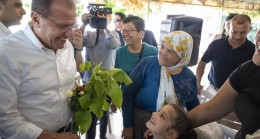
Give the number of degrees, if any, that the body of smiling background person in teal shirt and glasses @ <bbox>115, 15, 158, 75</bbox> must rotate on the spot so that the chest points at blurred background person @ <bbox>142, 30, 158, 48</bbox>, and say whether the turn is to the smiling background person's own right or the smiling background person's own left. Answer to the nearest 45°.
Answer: approximately 135° to the smiling background person's own right

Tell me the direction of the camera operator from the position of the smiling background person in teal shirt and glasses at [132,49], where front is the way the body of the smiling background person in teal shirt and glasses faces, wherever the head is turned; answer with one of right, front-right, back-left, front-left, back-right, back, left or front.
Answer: right

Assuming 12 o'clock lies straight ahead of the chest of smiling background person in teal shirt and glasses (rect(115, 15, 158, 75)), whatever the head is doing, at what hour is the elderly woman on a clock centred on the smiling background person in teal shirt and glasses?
The elderly woman is roughly at 10 o'clock from the smiling background person in teal shirt and glasses.
